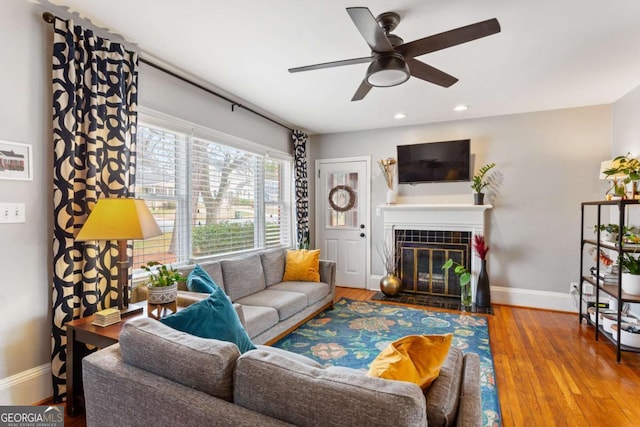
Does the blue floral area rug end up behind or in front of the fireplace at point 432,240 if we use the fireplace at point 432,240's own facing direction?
in front

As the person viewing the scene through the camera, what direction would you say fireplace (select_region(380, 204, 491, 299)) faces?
facing the viewer

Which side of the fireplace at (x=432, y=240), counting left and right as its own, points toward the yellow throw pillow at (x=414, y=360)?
front

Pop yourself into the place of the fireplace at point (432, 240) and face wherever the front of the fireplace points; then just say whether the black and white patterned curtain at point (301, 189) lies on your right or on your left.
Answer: on your right

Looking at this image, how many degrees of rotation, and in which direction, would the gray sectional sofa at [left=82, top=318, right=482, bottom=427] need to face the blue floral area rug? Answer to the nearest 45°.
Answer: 0° — it already faces it

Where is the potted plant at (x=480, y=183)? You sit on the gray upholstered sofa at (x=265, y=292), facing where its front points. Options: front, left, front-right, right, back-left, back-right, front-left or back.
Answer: front-left

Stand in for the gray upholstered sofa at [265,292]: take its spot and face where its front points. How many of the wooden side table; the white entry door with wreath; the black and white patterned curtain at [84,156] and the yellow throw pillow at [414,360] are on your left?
1

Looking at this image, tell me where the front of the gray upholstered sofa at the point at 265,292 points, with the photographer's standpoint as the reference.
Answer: facing the viewer and to the right of the viewer

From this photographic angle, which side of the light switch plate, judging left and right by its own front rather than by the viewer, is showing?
front

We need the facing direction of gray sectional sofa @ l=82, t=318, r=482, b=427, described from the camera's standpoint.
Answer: facing away from the viewer and to the right of the viewer

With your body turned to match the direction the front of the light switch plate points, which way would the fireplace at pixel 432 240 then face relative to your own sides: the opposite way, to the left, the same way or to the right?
to the right

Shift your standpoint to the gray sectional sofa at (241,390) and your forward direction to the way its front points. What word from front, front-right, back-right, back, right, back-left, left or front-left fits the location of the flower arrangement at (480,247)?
front

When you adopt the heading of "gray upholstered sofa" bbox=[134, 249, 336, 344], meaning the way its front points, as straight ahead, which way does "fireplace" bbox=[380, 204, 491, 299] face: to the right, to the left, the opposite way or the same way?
to the right
